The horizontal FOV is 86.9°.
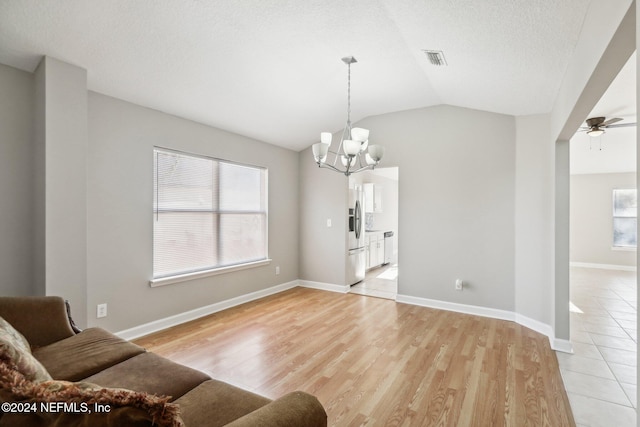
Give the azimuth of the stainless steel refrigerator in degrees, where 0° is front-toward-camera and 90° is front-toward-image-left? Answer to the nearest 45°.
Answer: approximately 315°

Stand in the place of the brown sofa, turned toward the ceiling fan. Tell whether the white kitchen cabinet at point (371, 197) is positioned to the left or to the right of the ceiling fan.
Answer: left

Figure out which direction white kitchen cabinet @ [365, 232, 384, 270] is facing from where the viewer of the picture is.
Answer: facing the viewer and to the right of the viewer

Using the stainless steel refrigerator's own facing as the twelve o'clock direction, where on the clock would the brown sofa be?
The brown sofa is roughly at 2 o'clock from the stainless steel refrigerator.

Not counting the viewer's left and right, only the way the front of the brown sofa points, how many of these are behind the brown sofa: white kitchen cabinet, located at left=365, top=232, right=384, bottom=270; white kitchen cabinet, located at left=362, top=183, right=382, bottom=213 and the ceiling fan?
0

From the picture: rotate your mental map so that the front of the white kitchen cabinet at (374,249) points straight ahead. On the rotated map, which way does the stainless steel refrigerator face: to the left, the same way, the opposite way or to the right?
the same way

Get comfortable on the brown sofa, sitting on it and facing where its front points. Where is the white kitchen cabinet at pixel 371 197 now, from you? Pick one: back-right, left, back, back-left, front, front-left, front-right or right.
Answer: front

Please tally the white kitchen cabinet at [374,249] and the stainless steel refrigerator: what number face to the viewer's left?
0

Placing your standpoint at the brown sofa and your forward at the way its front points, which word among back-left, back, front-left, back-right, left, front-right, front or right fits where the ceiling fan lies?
front-right

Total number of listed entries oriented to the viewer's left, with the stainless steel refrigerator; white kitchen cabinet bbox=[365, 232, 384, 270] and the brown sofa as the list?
0
